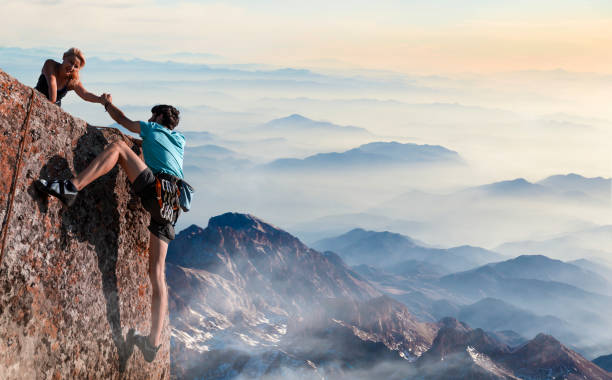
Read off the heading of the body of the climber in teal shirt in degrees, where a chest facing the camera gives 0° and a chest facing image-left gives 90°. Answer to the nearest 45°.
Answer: approximately 135°

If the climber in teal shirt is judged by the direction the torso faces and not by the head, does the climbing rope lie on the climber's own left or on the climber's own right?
on the climber's own left
